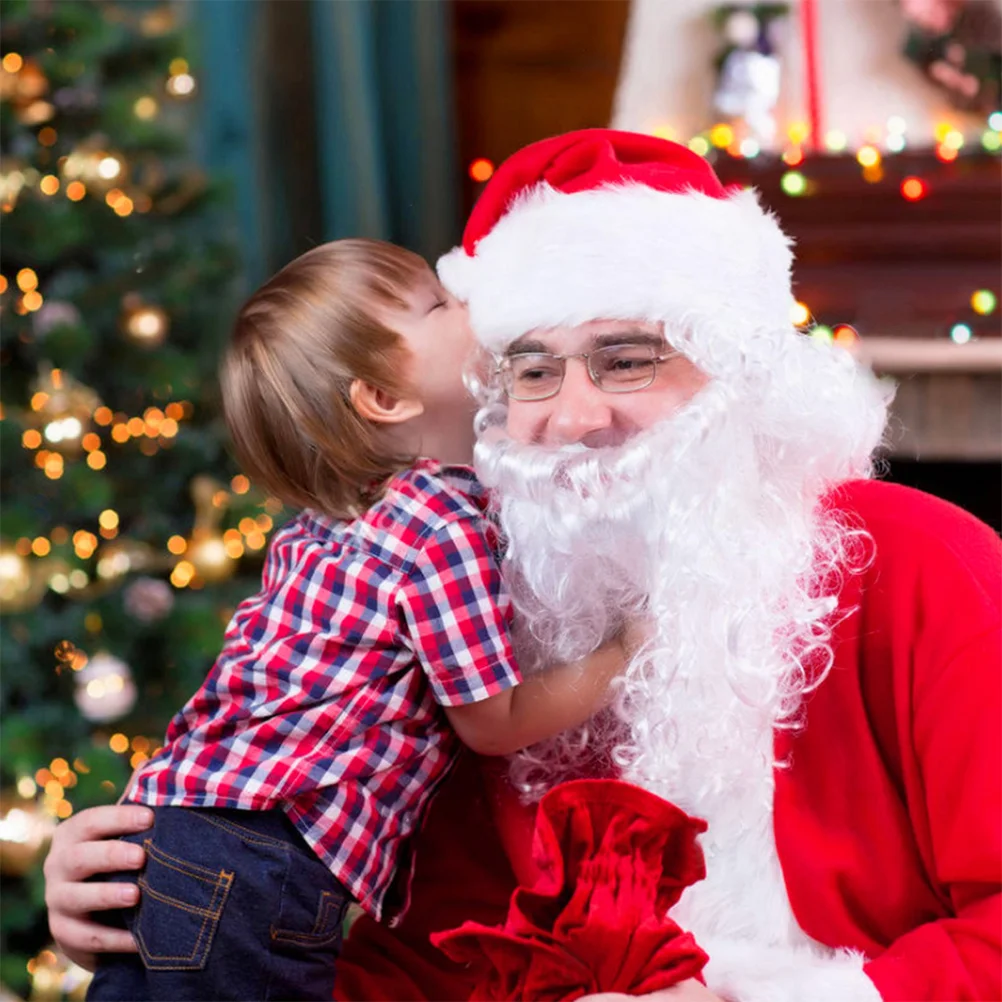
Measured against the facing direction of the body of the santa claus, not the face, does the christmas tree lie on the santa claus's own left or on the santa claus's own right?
on the santa claus's own right

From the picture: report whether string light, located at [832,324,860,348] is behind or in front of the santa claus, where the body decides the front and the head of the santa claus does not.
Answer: behind

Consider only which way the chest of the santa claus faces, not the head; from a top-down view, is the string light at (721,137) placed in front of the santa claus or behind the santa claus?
behind

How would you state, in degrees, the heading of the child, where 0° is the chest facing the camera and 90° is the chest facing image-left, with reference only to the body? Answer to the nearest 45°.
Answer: approximately 225°

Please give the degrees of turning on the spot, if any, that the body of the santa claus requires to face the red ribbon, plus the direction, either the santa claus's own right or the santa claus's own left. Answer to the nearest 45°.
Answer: approximately 135° to the santa claus's own right

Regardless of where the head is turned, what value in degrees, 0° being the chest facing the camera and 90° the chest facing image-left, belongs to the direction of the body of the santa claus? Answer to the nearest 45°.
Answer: approximately 45°

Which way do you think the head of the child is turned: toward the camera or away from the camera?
away from the camera
